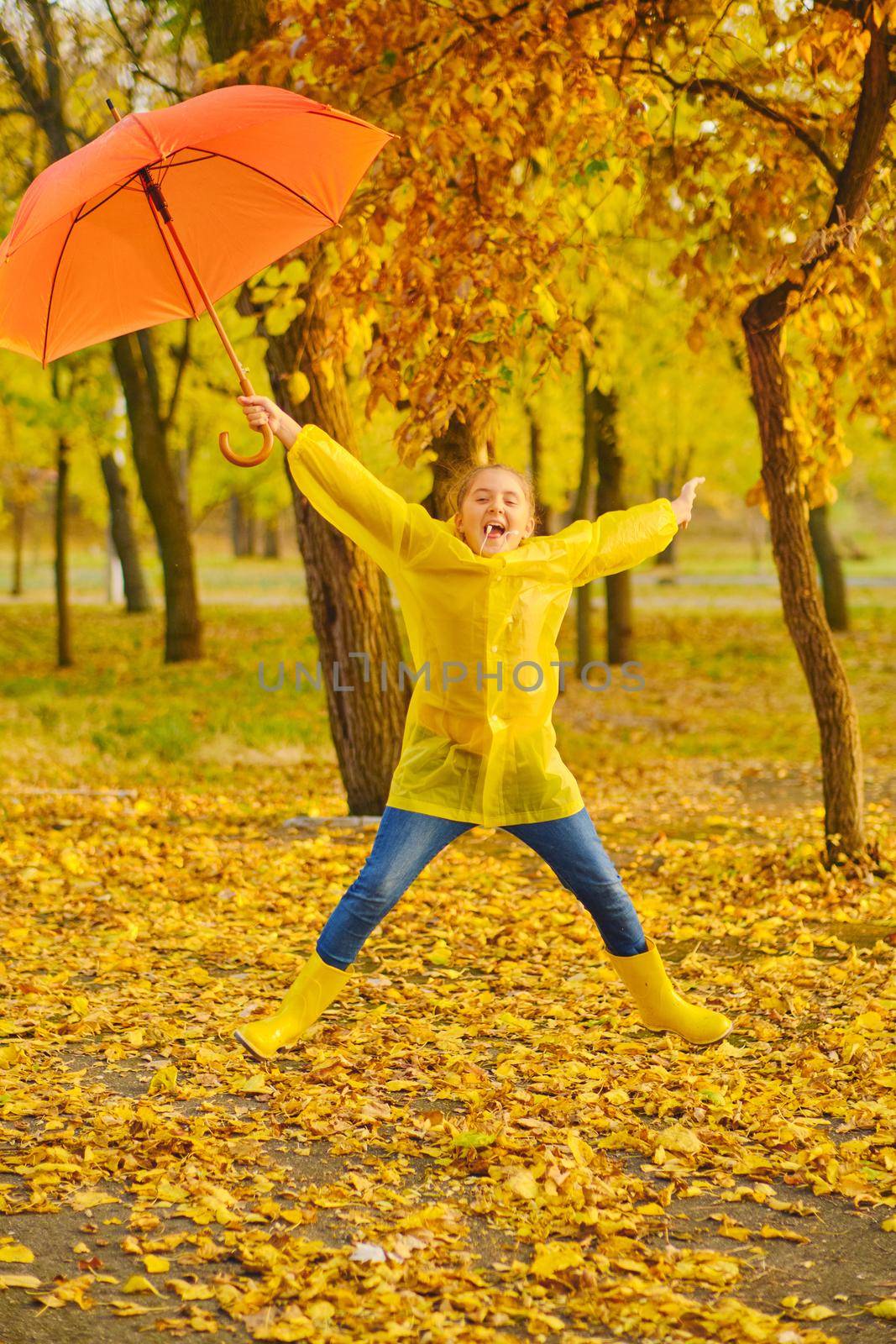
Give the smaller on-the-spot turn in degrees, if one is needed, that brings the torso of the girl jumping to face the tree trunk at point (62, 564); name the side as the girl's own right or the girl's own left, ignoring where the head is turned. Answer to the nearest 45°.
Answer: approximately 180°

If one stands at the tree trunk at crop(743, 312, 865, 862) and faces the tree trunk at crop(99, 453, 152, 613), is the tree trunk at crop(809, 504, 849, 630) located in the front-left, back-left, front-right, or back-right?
front-right

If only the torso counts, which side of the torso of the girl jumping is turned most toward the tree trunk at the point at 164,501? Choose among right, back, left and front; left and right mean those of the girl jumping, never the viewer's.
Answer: back

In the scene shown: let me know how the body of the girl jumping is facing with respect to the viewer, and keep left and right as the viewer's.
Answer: facing the viewer

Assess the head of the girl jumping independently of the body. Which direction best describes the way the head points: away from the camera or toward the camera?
toward the camera

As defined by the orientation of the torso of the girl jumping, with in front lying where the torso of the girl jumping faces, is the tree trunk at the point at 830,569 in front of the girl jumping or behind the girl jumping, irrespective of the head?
behind

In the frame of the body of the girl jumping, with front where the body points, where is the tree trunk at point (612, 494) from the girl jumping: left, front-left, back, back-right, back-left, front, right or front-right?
back

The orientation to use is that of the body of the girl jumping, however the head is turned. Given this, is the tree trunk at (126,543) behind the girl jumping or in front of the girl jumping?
behind

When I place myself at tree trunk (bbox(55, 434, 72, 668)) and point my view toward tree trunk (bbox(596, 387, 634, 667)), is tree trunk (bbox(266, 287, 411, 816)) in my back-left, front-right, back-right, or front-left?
front-right

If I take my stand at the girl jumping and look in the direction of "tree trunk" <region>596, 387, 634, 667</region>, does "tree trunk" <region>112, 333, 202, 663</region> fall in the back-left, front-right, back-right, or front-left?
front-left

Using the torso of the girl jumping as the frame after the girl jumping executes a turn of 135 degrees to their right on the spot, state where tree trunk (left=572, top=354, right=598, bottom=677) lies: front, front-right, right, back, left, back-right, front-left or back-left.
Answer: front-right

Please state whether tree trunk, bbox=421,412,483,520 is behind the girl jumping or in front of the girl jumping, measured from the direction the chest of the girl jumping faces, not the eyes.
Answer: behind
